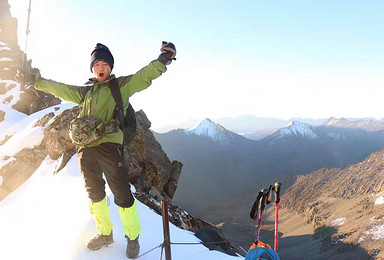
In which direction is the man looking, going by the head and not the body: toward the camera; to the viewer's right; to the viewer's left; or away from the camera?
toward the camera

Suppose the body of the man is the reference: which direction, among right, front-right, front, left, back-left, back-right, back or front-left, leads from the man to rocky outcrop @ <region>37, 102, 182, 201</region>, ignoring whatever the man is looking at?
back-right

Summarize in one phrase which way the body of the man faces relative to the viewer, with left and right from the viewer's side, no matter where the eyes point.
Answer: facing the viewer and to the left of the viewer
